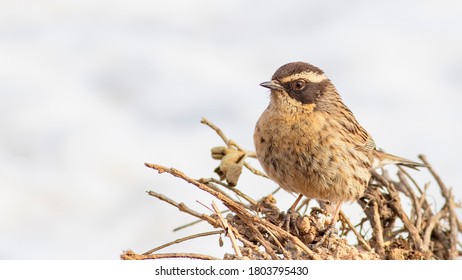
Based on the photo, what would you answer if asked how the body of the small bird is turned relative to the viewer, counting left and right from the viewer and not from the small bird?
facing the viewer and to the left of the viewer
